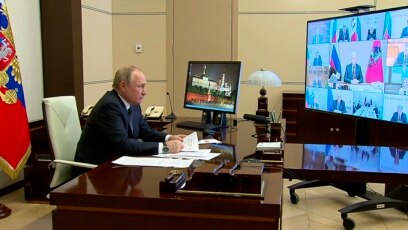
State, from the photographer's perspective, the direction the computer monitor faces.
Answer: facing the viewer and to the left of the viewer

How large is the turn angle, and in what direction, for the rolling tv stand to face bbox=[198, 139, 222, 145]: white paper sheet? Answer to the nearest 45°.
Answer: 0° — it already faces it

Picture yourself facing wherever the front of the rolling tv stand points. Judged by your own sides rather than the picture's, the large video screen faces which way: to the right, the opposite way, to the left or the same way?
the same way

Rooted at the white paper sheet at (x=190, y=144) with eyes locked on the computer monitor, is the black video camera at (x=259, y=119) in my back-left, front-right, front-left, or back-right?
front-right

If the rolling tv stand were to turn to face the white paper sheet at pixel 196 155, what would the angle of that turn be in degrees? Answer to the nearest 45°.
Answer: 0° — it already faces it

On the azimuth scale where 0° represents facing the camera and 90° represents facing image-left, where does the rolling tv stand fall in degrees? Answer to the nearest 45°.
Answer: approximately 45°

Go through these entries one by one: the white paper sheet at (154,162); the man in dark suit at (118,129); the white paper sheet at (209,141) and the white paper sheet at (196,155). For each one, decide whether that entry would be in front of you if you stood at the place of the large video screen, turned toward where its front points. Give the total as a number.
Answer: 4

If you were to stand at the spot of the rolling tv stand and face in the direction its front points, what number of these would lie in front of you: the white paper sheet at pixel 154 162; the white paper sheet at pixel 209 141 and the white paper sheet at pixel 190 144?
3

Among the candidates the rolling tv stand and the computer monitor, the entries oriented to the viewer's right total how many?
0

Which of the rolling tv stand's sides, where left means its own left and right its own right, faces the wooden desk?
front

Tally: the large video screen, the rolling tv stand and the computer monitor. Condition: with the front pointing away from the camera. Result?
0

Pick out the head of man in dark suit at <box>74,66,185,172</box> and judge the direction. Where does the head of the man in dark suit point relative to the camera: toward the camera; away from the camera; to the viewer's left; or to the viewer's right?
to the viewer's right

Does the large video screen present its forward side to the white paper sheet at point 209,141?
yes
